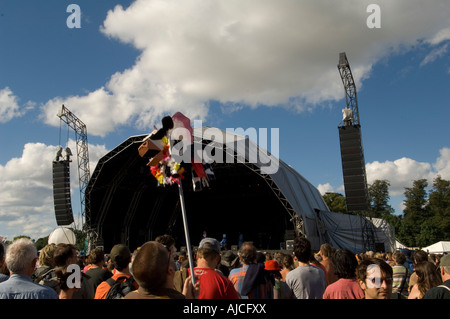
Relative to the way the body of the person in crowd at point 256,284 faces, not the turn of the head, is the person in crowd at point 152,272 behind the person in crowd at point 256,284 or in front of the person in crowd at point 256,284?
behind

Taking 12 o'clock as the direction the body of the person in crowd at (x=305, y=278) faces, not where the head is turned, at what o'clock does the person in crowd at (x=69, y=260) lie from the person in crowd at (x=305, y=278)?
the person in crowd at (x=69, y=260) is roughly at 8 o'clock from the person in crowd at (x=305, y=278).

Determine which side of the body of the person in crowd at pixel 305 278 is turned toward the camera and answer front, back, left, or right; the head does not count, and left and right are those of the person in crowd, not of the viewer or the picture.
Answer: back

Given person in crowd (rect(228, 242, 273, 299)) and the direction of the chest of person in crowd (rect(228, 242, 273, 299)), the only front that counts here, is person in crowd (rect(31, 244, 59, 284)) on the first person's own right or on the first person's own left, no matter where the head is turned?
on the first person's own left

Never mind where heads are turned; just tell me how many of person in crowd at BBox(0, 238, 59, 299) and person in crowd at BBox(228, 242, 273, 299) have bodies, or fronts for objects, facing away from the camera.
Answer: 2

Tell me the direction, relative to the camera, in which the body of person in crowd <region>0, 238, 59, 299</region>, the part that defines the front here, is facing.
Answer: away from the camera

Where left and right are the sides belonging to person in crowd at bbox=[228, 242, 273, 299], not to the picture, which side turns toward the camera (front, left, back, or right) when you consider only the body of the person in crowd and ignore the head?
back

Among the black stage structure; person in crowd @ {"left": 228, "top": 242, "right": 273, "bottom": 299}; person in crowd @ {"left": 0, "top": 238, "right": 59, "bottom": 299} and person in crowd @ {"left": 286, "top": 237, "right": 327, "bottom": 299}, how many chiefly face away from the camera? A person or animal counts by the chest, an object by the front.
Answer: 3

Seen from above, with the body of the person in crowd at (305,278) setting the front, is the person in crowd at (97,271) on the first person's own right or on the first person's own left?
on the first person's own left

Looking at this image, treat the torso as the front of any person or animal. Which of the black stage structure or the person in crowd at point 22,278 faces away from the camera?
the person in crowd

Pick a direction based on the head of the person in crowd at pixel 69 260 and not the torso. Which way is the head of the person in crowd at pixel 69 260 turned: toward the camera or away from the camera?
away from the camera

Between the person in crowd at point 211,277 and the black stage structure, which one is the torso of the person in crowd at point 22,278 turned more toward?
the black stage structure

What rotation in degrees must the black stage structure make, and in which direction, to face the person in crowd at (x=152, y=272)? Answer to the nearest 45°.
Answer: approximately 45° to its left

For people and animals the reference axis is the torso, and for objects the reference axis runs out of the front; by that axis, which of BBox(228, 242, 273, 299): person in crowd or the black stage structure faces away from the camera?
the person in crowd
